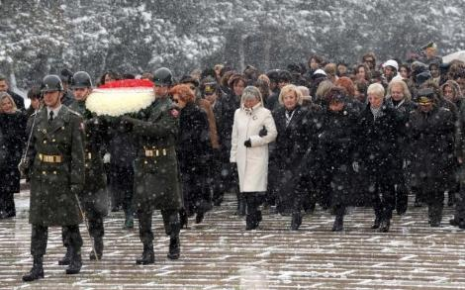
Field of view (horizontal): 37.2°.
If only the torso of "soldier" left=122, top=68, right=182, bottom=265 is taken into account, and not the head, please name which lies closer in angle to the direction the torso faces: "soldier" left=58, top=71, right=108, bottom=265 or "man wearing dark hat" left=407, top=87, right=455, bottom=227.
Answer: the soldier

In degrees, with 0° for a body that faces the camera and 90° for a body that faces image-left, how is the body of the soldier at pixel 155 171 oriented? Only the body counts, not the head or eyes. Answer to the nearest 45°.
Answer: approximately 45°

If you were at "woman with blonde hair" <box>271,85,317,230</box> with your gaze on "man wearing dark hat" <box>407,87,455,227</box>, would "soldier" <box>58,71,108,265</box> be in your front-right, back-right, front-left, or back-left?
back-right

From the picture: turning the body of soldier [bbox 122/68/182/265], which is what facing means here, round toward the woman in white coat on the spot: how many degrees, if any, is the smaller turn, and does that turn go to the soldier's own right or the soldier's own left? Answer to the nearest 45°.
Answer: approximately 180°

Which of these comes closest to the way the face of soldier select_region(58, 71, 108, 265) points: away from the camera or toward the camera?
toward the camera

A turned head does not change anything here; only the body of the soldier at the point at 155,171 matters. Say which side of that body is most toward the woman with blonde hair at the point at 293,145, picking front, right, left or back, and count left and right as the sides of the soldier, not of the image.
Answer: back

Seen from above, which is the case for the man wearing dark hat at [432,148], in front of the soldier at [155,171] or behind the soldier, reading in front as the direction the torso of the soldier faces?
behind

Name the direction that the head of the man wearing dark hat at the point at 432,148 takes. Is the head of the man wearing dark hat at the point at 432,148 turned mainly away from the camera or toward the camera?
toward the camera

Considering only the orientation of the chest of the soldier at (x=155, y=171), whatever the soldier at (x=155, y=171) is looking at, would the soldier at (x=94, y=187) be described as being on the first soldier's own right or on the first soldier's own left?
on the first soldier's own right

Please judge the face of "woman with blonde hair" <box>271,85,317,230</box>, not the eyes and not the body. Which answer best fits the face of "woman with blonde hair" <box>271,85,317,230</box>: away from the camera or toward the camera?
toward the camera

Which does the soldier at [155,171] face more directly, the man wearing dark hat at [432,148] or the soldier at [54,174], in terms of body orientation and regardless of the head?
the soldier

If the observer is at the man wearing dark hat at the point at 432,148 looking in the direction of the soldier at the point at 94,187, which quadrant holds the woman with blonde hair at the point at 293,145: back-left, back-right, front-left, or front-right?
front-right

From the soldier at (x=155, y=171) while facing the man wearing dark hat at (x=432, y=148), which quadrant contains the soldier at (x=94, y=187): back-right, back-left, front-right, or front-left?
back-left
